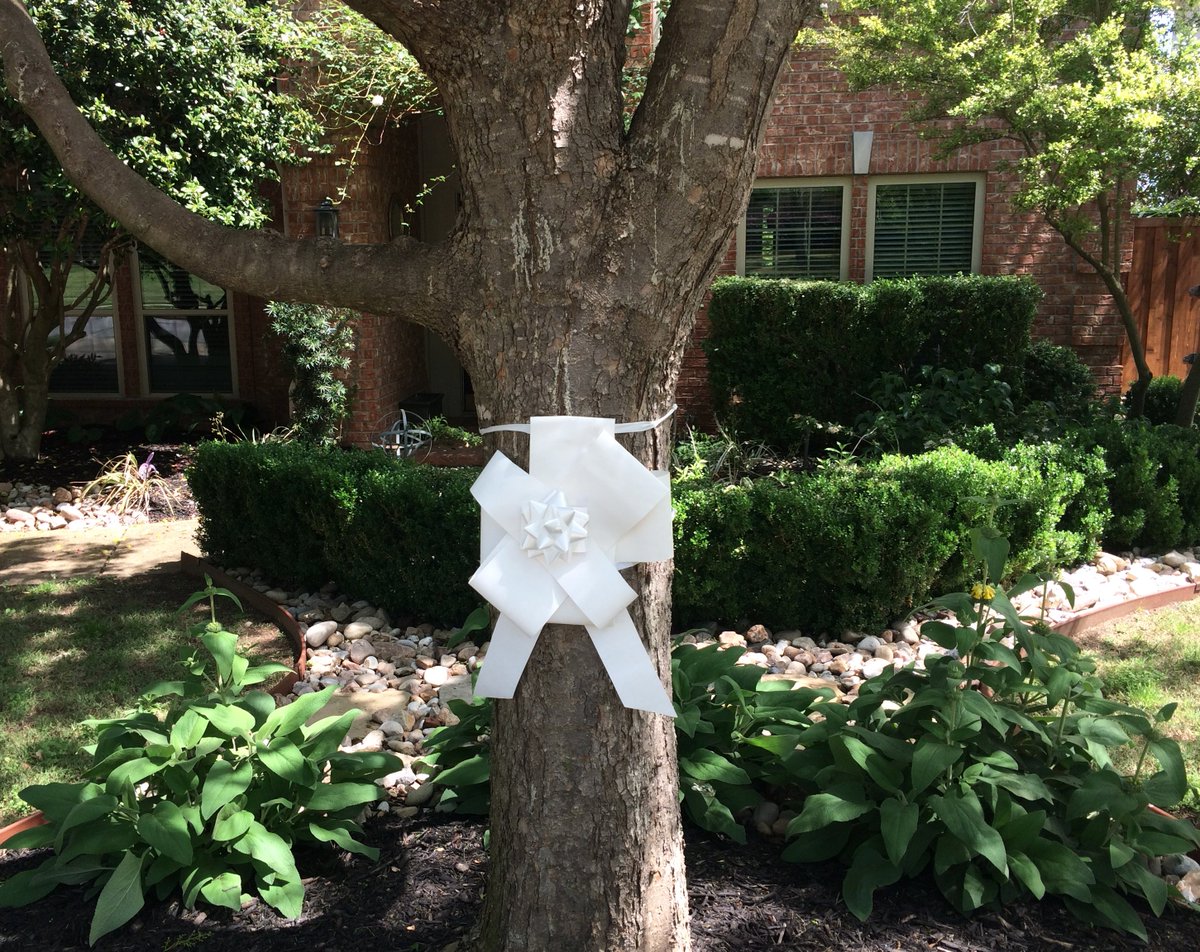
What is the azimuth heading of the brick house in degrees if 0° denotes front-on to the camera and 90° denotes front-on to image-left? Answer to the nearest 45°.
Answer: approximately 0°

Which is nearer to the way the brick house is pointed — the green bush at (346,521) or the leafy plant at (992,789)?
the leafy plant

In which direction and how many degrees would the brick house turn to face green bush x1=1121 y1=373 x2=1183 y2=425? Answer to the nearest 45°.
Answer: approximately 90° to its left

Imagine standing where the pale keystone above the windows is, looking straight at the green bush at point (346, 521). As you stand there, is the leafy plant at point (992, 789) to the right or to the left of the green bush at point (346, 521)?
left

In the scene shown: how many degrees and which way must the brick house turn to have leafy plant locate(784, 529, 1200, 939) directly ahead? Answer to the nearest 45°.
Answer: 0° — it already faces it

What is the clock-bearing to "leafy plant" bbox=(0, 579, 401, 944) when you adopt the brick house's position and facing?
The leafy plant is roughly at 1 o'clock from the brick house.

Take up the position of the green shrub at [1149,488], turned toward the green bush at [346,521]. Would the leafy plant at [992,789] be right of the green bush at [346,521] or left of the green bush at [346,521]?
left
